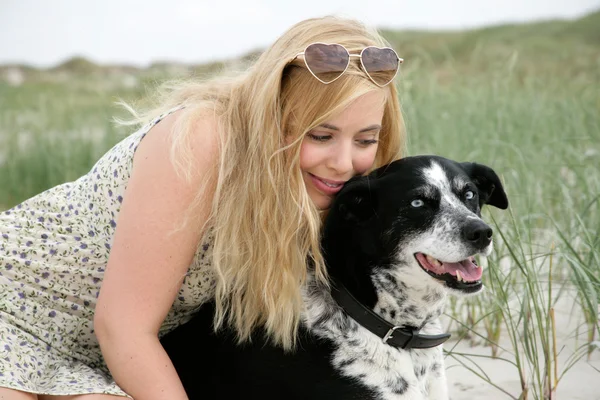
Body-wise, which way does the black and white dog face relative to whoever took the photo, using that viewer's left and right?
facing the viewer and to the right of the viewer

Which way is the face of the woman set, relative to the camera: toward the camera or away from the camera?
toward the camera

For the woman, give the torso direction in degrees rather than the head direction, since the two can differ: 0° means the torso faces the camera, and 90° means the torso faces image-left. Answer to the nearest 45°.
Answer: approximately 270°
